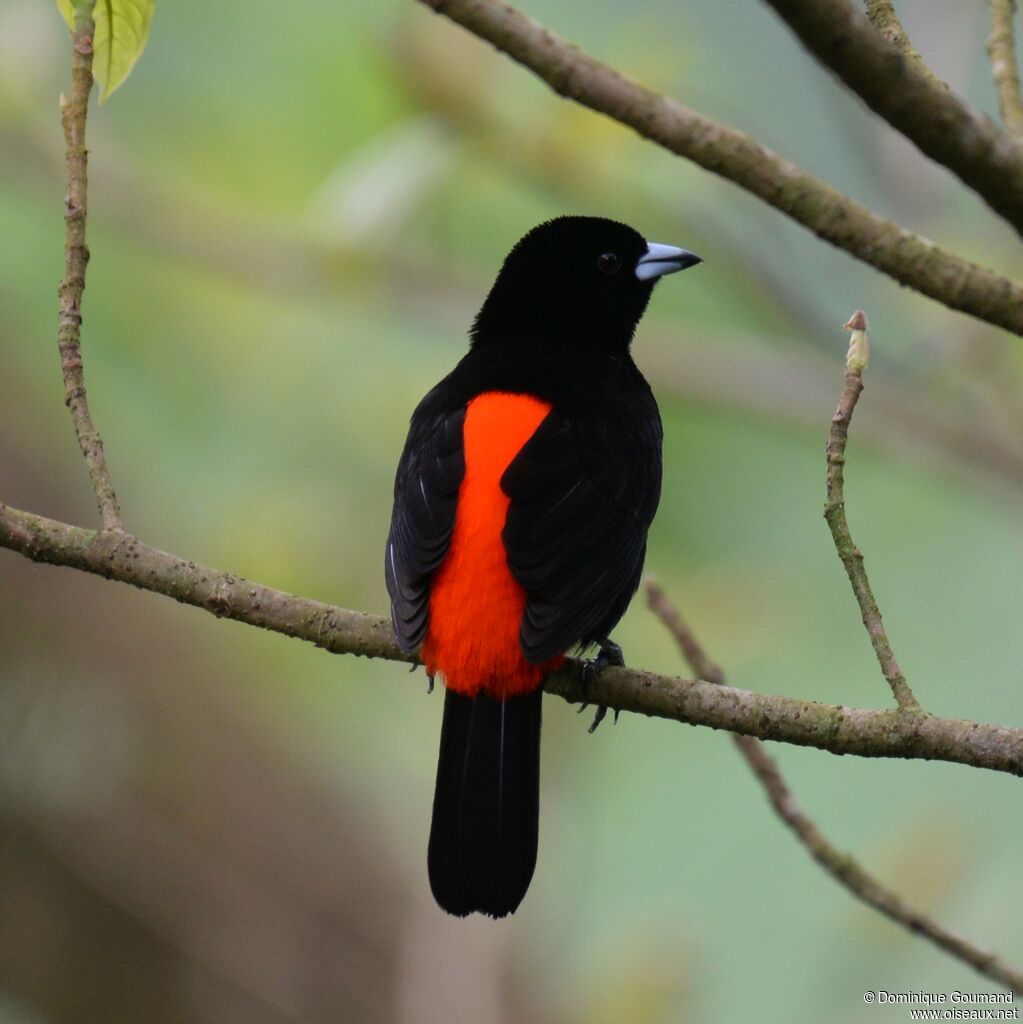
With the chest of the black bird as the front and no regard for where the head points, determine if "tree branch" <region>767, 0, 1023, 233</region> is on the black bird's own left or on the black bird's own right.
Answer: on the black bird's own right

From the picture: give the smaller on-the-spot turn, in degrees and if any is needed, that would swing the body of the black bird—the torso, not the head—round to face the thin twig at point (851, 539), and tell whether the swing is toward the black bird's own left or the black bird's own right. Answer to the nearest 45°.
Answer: approximately 90° to the black bird's own right

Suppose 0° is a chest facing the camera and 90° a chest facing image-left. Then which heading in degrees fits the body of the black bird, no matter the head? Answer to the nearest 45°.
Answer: approximately 225°

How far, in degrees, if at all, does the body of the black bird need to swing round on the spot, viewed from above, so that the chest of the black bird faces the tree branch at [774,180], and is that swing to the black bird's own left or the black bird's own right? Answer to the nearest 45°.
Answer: approximately 135° to the black bird's own right
